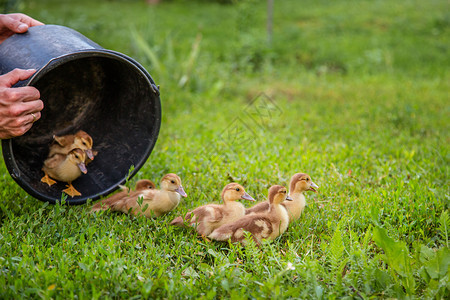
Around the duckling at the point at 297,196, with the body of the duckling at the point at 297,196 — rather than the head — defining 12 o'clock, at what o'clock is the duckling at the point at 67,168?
the duckling at the point at 67,168 is roughly at 6 o'clock from the duckling at the point at 297,196.

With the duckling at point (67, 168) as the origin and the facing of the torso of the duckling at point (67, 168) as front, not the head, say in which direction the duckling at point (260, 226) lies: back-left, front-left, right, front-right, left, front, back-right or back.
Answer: front

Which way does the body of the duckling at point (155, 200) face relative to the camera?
to the viewer's right

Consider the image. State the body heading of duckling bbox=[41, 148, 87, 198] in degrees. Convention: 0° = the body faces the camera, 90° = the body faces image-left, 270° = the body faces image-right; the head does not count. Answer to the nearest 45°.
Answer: approximately 315°

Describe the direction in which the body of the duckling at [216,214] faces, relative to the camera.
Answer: to the viewer's right

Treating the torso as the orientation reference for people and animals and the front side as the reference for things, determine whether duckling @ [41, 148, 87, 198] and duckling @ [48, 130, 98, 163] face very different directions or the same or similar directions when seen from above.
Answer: same or similar directions

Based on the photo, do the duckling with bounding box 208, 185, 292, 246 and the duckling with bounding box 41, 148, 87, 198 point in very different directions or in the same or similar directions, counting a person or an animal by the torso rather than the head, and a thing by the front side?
same or similar directions

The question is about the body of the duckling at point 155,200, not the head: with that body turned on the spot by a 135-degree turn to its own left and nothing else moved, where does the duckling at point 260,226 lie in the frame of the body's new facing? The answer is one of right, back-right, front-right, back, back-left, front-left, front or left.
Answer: back

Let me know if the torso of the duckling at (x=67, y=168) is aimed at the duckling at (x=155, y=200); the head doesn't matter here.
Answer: yes

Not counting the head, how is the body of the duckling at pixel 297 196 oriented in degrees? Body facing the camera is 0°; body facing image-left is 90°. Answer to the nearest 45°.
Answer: approximately 270°

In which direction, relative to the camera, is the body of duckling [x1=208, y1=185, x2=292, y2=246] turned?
to the viewer's right

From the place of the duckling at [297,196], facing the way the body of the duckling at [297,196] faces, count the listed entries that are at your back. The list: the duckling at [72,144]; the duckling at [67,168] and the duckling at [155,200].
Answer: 3
